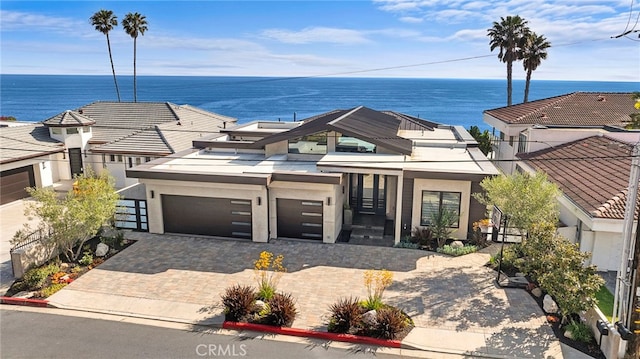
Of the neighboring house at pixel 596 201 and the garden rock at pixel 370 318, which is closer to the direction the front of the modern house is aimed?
the garden rock

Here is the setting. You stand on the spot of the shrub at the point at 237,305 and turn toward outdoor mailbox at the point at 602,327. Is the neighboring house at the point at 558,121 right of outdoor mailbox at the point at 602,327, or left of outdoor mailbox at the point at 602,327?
left

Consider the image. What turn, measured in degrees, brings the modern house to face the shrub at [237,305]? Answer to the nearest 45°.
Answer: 0° — it already faces it

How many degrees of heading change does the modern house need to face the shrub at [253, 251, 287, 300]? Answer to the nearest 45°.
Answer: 0° — it already faces it

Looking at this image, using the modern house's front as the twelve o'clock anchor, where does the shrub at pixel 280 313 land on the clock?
The shrub is roughly at 12 o'clock from the modern house.

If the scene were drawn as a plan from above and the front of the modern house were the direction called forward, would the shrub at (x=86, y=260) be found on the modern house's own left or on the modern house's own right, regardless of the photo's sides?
on the modern house's own right

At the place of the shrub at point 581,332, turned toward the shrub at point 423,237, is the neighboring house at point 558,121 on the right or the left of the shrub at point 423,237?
right

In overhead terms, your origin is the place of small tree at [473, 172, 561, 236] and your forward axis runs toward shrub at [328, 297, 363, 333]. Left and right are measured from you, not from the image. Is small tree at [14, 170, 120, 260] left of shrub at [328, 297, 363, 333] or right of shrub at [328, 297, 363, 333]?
right

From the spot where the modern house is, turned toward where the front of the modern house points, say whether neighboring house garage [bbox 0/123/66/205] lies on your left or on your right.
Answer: on your right

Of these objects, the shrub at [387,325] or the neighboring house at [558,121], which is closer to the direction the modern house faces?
the shrub

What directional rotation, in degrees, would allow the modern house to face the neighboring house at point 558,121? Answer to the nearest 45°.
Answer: approximately 135° to its left

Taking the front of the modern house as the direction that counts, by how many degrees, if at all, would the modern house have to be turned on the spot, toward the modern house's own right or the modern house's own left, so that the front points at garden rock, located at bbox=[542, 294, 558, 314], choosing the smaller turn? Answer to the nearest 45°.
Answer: approximately 45° to the modern house's own left

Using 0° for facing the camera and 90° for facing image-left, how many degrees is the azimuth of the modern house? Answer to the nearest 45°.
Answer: approximately 0°

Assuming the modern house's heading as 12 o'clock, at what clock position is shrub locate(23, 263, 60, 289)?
The shrub is roughly at 2 o'clock from the modern house.

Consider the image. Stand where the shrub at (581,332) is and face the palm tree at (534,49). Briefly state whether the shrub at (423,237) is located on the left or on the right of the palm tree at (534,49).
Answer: left

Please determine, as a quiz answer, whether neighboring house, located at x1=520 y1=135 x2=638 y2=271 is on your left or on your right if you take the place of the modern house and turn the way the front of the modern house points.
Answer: on your left
